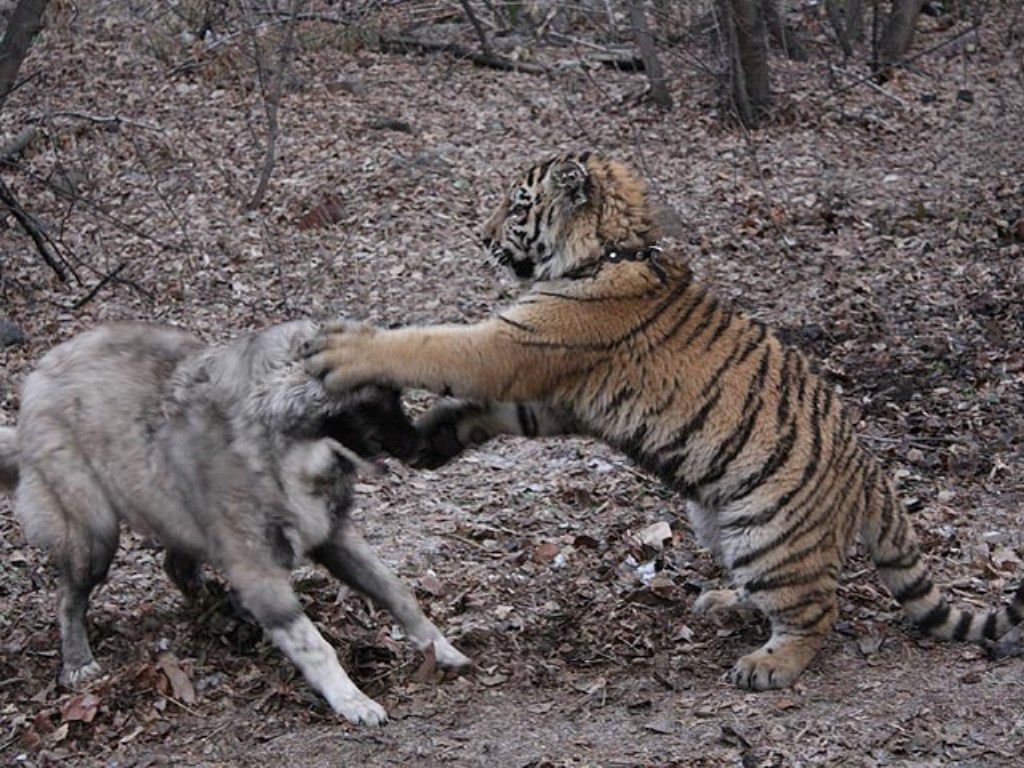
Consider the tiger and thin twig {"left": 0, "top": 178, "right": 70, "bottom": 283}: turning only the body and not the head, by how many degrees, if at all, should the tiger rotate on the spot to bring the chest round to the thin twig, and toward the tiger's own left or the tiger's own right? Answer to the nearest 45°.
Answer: approximately 45° to the tiger's own right

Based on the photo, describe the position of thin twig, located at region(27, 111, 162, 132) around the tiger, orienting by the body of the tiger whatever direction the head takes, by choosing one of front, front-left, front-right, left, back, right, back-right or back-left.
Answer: front-right

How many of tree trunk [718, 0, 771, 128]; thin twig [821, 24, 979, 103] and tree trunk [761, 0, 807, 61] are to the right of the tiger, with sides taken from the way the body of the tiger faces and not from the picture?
3

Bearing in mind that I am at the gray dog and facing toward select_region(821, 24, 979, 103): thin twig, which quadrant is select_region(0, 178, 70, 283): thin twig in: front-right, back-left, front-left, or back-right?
front-left

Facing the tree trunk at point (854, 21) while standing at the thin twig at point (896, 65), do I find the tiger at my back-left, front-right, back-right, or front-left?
back-left

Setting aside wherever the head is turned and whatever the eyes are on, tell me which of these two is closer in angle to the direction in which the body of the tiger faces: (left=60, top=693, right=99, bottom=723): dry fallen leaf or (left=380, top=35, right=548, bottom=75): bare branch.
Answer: the dry fallen leaf

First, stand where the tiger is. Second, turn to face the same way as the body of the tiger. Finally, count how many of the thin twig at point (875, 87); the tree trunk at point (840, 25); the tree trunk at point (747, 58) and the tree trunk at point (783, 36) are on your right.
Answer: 4

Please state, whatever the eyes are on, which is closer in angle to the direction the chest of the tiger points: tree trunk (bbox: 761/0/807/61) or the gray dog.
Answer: the gray dog

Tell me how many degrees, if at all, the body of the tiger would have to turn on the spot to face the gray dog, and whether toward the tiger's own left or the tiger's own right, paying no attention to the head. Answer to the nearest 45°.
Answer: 0° — it already faces it

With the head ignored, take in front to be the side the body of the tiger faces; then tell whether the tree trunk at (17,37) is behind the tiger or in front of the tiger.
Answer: in front

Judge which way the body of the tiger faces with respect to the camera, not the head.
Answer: to the viewer's left

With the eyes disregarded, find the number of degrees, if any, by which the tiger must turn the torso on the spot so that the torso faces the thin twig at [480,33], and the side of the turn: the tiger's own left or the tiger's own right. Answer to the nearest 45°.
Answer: approximately 90° to the tiger's own right

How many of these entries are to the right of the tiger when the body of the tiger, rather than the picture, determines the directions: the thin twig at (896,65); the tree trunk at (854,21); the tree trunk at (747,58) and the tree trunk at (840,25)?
4

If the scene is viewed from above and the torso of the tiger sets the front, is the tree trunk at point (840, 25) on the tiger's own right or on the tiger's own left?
on the tiger's own right

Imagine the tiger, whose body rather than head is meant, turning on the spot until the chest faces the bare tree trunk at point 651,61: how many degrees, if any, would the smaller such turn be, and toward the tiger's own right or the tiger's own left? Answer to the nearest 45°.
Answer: approximately 90° to the tiger's own right

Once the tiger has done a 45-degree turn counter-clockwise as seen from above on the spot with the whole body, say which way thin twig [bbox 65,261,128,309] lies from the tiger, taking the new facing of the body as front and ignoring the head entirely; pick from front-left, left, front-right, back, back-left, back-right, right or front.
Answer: right

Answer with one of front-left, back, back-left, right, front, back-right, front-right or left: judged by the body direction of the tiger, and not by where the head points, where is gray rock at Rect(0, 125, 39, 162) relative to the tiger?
front-right

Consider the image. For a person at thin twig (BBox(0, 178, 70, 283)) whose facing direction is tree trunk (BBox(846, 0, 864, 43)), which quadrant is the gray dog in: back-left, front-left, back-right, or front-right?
back-right
